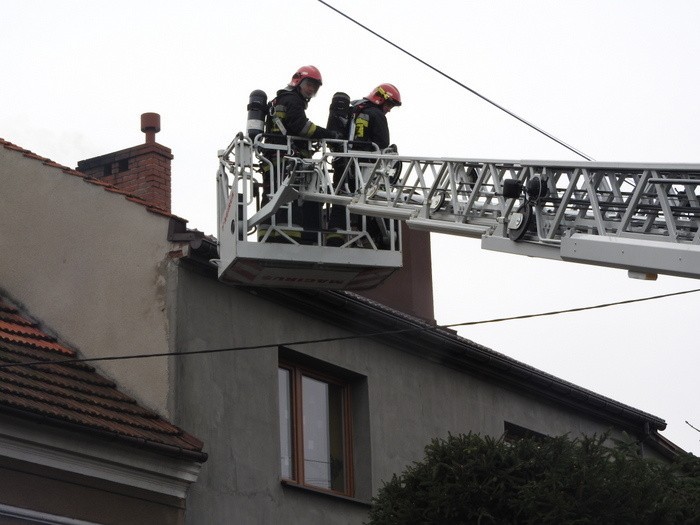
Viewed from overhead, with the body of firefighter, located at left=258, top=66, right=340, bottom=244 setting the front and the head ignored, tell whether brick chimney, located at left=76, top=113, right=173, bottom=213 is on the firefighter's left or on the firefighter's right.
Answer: on the firefighter's left

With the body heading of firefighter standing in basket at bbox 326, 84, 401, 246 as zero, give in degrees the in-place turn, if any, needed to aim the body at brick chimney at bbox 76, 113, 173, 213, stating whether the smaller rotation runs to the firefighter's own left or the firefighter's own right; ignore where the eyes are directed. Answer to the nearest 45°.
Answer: approximately 135° to the firefighter's own left

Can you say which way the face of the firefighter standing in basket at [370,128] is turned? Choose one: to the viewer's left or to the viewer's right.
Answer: to the viewer's right

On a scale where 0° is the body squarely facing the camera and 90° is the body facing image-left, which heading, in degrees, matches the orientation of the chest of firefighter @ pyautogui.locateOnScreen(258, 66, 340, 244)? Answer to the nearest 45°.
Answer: approximately 270°

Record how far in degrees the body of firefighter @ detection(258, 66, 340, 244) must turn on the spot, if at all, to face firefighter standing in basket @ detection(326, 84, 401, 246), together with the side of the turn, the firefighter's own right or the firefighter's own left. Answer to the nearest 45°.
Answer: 0° — they already face them

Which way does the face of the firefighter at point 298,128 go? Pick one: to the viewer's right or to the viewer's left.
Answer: to the viewer's right

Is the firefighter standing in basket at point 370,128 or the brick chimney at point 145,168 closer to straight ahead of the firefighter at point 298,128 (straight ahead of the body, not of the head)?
the firefighter standing in basket

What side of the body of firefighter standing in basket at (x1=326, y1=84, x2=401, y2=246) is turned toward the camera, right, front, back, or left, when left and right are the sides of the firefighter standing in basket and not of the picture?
right

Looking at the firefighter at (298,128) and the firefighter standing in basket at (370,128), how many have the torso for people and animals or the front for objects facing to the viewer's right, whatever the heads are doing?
2

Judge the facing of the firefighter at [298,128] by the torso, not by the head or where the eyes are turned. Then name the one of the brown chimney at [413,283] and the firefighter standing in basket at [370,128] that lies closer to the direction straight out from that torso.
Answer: the firefighter standing in basket

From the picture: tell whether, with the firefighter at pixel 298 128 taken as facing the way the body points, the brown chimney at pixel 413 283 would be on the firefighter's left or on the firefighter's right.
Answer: on the firefighter's left

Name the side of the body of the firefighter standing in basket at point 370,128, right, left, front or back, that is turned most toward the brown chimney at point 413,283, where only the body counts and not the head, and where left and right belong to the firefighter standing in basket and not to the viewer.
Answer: left
